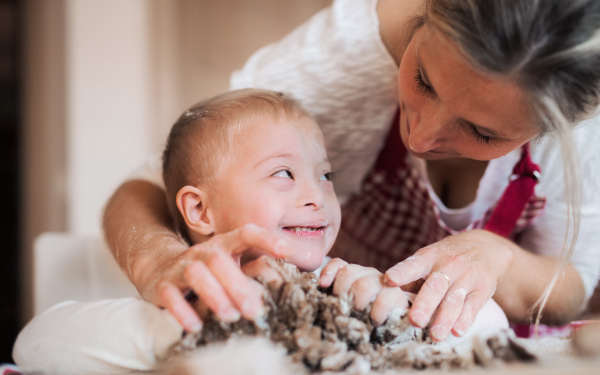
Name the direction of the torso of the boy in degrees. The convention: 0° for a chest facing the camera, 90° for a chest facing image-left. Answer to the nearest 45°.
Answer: approximately 315°

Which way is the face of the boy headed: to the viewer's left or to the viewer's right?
to the viewer's right
